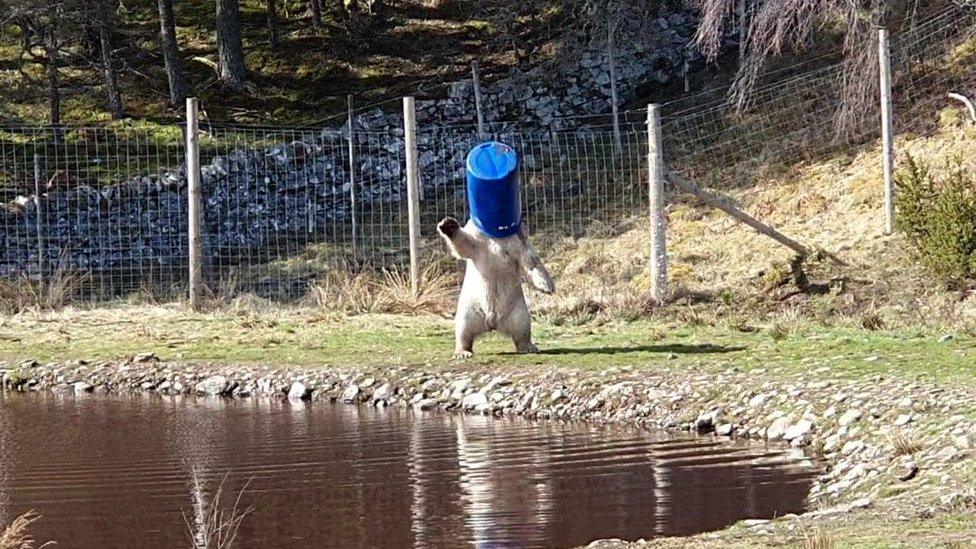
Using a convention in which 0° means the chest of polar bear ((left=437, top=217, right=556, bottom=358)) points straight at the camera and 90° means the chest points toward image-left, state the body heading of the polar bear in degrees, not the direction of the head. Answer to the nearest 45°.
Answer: approximately 0°

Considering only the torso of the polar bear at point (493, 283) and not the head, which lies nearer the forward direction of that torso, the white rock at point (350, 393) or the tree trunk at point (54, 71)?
the white rock

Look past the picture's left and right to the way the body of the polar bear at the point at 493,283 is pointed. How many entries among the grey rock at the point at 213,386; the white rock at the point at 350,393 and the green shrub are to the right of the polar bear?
2

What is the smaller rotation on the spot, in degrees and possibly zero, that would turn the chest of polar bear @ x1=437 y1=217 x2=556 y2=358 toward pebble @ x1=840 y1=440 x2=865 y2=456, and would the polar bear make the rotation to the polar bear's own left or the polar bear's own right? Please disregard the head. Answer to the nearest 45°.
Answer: approximately 45° to the polar bear's own left

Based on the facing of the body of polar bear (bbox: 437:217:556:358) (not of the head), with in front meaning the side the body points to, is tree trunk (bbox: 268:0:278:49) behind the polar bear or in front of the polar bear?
behind

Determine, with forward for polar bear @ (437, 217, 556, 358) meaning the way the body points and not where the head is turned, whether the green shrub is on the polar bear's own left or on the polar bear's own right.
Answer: on the polar bear's own left

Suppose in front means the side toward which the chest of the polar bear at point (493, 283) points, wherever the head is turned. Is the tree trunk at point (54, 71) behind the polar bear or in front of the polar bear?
behind

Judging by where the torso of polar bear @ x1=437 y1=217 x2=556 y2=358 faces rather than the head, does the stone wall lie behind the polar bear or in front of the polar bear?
behind

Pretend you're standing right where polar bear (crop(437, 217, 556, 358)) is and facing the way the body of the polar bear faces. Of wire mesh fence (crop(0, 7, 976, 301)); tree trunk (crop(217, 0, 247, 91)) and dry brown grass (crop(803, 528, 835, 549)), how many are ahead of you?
1

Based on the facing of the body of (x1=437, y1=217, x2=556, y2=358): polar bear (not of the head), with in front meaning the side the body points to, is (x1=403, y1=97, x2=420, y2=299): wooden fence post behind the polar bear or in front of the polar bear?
behind

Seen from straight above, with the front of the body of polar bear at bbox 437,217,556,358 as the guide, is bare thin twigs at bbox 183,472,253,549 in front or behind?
in front
